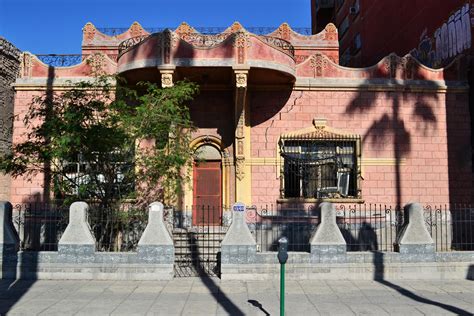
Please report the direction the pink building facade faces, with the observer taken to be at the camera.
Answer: facing the viewer

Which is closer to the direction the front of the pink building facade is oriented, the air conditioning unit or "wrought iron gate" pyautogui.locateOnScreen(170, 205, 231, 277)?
the wrought iron gate

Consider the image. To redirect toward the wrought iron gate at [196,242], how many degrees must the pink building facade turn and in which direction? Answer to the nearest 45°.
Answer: approximately 45° to its right

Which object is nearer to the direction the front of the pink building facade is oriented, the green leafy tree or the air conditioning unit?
the green leafy tree

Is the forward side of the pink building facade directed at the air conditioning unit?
no

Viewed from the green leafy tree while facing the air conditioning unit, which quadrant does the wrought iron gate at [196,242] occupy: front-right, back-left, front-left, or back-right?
front-right

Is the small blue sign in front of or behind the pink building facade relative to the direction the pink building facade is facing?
in front
